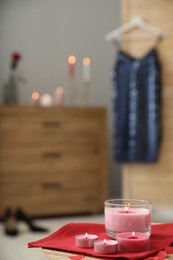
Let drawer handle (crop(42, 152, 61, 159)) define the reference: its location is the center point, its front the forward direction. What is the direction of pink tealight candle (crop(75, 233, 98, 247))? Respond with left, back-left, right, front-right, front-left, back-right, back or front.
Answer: front

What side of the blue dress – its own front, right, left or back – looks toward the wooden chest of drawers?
right

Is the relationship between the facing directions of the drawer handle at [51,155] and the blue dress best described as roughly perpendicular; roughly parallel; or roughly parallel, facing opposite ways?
roughly parallel

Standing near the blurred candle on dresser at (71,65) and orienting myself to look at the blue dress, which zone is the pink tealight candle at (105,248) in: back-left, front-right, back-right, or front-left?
front-right

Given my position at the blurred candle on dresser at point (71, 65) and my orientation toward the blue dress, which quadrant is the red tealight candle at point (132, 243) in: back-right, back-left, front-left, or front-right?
front-right

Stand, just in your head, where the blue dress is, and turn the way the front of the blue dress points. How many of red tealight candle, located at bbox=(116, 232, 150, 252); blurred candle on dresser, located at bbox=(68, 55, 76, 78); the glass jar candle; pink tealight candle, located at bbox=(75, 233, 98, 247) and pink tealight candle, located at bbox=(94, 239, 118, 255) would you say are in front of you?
4

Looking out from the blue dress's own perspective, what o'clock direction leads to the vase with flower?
The vase with flower is roughly at 3 o'clock from the blue dress.

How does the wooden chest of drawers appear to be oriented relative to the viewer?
toward the camera

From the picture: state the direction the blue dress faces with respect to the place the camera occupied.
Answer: facing the viewer

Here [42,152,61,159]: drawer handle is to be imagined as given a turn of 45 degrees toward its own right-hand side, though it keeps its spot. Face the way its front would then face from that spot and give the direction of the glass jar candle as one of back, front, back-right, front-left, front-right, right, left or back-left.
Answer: front-left

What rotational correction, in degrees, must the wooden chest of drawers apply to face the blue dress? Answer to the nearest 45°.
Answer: approximately 90° to its left

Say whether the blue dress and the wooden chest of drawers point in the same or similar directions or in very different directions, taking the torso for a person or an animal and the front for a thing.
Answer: same or similar directions

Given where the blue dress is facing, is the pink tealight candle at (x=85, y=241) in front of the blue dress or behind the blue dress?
in front

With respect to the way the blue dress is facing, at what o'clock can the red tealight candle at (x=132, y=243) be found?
The red tealight candle is roughly at 12 o'clock from the blue dress.

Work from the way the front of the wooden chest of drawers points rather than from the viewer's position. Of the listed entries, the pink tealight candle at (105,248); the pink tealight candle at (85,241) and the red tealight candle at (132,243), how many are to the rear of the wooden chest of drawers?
0
